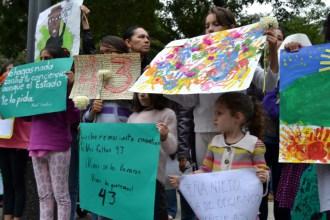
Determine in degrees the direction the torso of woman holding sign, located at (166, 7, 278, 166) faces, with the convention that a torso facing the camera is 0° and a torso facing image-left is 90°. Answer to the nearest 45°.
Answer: approximately 45°

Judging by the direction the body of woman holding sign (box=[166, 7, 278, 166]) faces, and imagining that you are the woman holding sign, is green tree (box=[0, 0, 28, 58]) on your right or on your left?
on your right

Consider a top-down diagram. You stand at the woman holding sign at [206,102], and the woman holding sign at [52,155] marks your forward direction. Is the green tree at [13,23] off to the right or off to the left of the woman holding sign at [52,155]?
right

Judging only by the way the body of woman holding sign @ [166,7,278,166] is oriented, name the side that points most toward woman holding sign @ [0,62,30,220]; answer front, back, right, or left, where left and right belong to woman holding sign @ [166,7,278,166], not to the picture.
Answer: right

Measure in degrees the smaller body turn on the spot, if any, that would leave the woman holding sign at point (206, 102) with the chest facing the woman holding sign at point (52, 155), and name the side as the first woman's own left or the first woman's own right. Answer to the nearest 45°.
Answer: approximately 90° to the first woman's own right

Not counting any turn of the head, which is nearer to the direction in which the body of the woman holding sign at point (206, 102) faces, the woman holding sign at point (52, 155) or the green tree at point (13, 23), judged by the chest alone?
the woman holding sign
